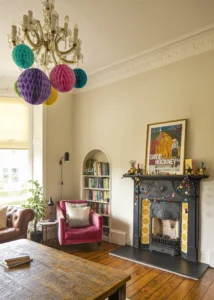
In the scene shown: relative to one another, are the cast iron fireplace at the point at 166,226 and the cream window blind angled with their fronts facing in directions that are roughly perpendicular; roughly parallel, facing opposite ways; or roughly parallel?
roughly perpendicular

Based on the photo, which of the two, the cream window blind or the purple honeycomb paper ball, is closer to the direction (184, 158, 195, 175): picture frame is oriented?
the purple honeycomb paper ball

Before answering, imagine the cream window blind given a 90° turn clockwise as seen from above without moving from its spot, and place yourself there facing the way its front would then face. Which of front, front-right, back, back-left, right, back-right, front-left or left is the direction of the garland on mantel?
back-left

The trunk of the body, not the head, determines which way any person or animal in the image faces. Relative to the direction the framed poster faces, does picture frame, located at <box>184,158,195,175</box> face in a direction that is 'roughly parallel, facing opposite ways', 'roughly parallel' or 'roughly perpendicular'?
roughly parallel

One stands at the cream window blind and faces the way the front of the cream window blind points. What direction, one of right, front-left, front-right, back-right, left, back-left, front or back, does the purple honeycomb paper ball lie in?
front

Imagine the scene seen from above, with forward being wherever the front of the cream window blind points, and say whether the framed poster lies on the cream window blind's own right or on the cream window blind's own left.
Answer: on the cream window blind's own left

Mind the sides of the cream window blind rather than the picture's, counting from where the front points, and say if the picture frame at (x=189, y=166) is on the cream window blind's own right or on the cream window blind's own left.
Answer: on the cream window blind's own left

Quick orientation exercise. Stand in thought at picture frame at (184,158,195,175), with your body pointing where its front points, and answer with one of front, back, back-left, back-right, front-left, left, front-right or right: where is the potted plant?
front-right

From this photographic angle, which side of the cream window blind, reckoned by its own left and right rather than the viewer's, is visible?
front

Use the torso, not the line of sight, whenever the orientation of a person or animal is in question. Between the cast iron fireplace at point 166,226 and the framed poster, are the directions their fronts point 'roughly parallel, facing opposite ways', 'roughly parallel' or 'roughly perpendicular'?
roughly parallel

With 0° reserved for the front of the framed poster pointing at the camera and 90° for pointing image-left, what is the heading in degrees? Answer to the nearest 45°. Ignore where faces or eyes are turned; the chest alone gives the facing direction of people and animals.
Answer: approximately 45°

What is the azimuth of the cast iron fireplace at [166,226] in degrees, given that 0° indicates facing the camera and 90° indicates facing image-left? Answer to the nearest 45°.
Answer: approximately 45°
